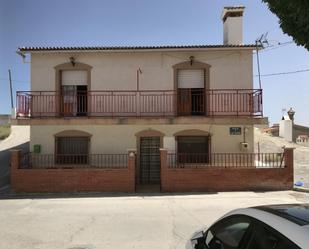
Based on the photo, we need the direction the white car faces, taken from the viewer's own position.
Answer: facing away from the viewer and to the left of the viewer

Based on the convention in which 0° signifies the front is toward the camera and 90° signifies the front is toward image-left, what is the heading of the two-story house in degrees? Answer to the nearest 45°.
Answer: approximately 0°

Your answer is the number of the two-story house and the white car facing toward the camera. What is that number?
1

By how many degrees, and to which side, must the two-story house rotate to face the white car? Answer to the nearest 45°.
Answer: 0° — it already faces it

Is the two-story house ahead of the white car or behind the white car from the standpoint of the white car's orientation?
ahead
